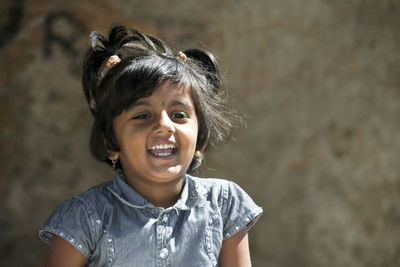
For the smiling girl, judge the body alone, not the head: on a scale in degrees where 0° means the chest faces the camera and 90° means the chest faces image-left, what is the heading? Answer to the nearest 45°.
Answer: approximately 0°
